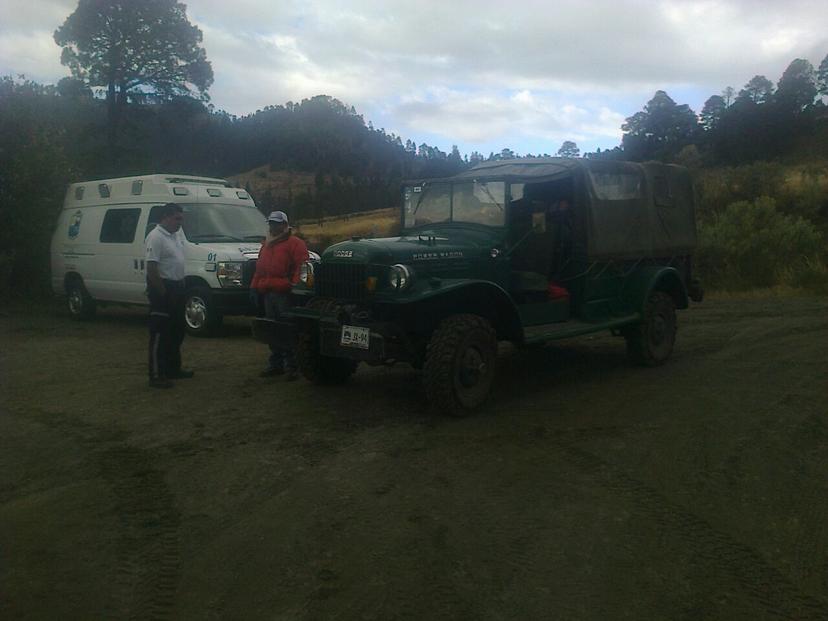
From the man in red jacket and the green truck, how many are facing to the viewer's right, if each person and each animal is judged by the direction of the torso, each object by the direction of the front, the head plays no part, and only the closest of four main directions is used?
0

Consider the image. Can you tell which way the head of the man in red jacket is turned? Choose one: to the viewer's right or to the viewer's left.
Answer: to the viewer's left

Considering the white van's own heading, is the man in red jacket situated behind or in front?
in front

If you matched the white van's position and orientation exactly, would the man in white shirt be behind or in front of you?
in front

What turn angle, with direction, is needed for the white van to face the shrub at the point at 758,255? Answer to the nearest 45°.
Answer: approximately 45° to its left

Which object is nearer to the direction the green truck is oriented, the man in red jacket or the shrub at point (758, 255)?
the man in red jacket

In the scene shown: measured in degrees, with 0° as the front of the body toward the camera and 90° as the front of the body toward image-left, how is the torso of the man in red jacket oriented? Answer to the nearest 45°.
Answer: approximately 45°

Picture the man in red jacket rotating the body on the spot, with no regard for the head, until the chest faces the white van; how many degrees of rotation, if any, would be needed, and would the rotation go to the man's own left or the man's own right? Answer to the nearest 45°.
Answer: approximately 90° to the man's own right

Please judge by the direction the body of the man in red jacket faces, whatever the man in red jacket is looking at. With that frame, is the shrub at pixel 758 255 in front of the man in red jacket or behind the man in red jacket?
behind

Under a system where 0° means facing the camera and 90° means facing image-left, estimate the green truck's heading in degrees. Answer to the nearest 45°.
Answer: approximately 45°

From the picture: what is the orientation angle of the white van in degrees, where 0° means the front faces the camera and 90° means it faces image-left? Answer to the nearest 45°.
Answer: approximately 315°

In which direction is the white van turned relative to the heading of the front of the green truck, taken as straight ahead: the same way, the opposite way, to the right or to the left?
to the left

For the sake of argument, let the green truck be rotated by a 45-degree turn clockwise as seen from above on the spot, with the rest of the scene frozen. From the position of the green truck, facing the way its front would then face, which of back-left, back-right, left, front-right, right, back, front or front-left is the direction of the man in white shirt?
front

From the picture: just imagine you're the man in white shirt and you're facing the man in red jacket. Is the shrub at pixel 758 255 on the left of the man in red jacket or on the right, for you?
left

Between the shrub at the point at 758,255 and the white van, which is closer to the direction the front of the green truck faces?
the white van
